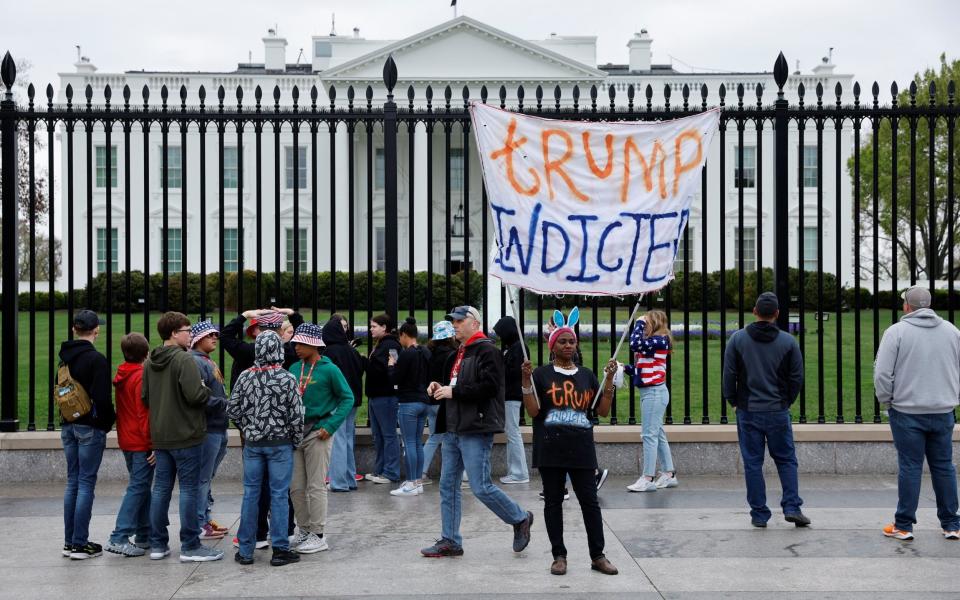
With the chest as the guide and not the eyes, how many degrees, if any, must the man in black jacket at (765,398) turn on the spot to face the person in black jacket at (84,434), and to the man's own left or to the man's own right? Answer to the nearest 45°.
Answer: approximately 135° to the man's own left

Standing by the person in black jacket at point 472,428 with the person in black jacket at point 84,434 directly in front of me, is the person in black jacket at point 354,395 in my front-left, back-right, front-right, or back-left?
front-right

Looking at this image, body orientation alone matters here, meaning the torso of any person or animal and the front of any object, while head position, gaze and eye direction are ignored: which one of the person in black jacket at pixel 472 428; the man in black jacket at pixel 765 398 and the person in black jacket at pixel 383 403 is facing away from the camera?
the man in black jacket

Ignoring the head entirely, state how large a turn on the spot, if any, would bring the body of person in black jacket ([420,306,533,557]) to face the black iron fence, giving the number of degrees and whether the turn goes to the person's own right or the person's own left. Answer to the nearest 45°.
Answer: approximately 90° to the person's own right

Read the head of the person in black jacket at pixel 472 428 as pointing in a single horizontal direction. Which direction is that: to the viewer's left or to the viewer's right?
to the viewer's left

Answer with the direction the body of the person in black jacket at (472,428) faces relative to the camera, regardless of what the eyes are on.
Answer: to the viewer's left

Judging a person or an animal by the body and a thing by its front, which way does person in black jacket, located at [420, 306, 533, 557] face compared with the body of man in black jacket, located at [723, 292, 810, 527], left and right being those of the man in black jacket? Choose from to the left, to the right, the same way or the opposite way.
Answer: to the left

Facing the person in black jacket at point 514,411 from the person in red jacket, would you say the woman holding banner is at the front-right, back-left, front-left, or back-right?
front-right

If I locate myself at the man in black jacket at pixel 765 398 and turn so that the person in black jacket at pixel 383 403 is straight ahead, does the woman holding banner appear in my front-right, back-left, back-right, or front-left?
front-left

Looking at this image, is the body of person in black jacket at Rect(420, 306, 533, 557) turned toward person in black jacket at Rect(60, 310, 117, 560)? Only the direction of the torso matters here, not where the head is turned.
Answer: yes

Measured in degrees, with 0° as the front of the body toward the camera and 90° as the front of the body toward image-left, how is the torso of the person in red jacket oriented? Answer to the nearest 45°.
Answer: approximately 225°

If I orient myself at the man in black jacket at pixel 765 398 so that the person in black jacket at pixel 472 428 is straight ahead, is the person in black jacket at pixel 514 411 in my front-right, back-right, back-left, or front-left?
front-right

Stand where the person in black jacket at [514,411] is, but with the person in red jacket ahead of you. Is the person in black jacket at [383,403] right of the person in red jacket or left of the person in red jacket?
right

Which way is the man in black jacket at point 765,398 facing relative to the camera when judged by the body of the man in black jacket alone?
away from the camera

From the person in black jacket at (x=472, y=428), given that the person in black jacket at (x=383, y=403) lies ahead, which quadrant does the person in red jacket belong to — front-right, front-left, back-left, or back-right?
front-left

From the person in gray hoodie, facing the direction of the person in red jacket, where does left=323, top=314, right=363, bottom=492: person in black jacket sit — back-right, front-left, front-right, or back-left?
front-right

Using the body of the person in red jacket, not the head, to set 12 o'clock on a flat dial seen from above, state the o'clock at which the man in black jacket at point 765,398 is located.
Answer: The man in black jacket is roughly at 2 o'clock from the person in red jacket.

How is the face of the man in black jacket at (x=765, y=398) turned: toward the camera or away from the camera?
away from the camera

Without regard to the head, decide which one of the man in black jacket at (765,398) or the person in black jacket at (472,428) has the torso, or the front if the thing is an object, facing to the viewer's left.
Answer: the person in black jacket

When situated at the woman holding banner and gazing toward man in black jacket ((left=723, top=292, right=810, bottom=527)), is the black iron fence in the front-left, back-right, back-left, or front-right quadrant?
front-left

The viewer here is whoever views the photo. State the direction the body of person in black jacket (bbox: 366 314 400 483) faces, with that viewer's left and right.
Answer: facing to the left of the viewer
